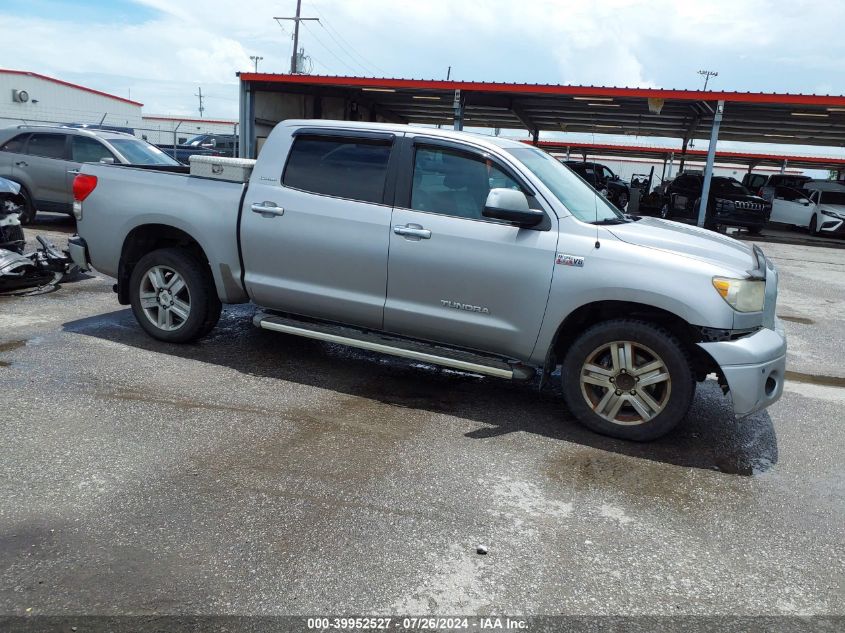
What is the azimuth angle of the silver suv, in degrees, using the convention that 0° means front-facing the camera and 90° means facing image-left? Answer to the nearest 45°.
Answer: approximately 315°

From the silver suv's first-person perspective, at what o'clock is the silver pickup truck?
The silver pickup truck is roughly at 1 o'clock from the silver suv.

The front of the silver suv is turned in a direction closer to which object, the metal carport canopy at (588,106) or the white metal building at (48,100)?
the metal carport canopy

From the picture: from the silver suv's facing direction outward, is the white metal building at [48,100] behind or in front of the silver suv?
behind

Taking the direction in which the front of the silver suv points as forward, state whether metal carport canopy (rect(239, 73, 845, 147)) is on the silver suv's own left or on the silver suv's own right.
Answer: on the silver suv's own left
